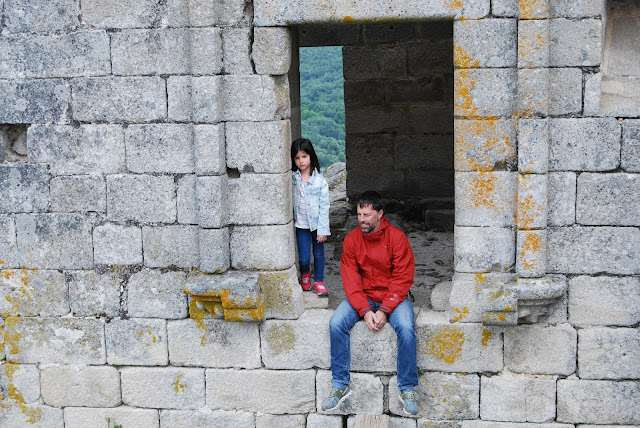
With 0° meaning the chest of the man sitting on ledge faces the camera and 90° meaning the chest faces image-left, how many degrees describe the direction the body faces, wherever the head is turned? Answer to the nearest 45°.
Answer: approximately 0°

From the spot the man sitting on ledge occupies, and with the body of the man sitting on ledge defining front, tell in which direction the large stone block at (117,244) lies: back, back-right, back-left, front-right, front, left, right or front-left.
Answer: right

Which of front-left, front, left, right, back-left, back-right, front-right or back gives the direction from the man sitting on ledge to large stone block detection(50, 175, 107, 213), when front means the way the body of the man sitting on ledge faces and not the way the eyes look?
right

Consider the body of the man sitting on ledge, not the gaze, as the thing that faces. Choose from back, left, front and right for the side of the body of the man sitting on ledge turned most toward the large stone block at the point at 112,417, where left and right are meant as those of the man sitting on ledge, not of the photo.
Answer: right
